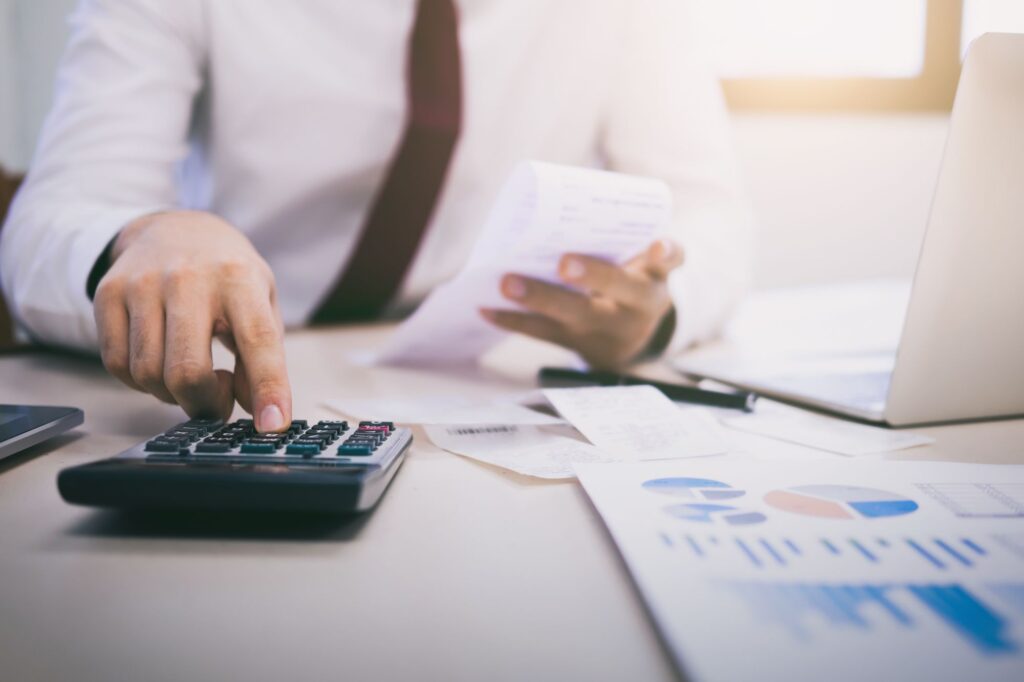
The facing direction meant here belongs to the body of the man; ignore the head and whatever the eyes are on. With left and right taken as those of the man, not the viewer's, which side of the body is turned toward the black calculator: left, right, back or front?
front

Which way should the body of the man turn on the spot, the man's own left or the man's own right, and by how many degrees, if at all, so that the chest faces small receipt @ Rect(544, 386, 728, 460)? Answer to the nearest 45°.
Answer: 0° — they already face it

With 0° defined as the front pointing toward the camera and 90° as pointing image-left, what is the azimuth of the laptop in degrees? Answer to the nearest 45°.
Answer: approximately 135°

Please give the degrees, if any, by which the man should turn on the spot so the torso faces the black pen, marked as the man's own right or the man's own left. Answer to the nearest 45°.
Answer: approximately 45° to the man's own left

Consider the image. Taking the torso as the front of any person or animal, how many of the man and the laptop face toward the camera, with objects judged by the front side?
1

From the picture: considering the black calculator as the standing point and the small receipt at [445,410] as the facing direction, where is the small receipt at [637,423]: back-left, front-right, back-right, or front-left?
front-right

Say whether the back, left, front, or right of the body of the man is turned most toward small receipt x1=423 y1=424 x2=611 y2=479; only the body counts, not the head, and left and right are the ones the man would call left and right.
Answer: front

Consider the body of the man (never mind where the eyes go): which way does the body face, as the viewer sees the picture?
toward the camera

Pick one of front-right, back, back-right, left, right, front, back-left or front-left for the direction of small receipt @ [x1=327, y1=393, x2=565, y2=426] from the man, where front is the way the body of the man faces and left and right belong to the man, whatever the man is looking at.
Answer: front
